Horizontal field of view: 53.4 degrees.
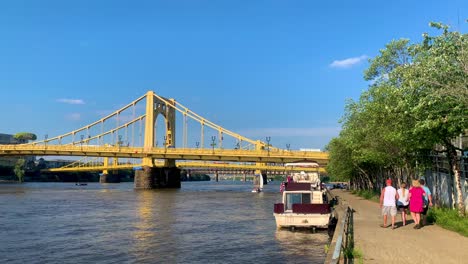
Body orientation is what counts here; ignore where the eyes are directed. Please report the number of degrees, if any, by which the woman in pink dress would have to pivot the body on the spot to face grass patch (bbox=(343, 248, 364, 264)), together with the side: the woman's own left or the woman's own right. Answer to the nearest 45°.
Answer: approximately 180°

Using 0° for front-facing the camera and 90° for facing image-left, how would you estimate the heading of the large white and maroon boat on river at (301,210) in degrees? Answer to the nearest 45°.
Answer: approximately 180°

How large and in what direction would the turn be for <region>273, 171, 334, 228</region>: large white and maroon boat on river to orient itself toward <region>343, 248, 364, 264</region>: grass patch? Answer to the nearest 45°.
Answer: approximately 180°
